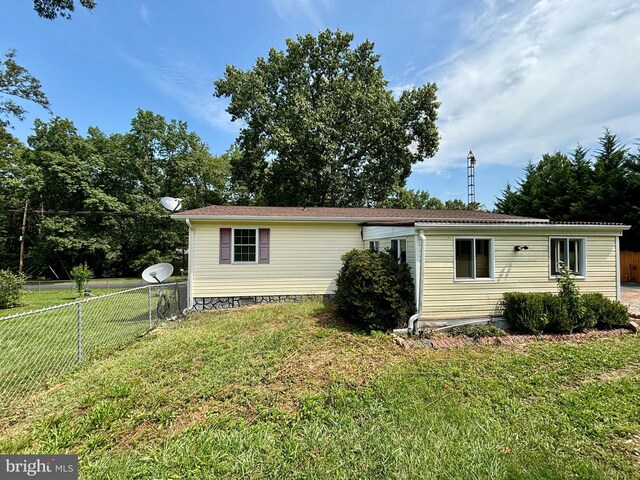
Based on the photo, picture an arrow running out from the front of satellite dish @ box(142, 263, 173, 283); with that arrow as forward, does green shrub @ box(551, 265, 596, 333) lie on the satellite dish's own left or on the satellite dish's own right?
on the satellite dish's own left

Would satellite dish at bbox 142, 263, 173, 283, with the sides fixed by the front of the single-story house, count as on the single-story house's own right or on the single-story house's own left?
on the single-story house's own right

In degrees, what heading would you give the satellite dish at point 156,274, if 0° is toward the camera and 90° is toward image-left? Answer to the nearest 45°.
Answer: approximately 45°

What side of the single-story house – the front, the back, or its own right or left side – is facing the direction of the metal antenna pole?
back

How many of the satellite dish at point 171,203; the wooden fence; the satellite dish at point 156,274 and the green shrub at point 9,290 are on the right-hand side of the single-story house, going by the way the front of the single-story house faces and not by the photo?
3

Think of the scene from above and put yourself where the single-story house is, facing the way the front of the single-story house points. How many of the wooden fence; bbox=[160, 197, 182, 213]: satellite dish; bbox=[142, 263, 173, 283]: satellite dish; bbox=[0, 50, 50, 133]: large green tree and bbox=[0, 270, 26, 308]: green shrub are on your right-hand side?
4

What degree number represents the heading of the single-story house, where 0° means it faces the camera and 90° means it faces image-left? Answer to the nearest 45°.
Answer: approximately 0°
